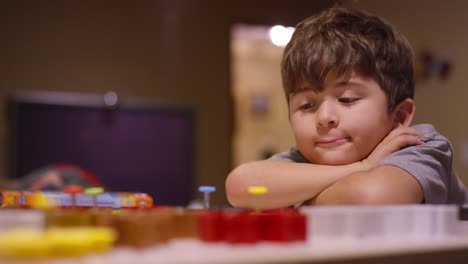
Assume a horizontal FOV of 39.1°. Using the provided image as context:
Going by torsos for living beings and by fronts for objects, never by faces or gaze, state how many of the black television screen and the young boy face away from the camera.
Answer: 0

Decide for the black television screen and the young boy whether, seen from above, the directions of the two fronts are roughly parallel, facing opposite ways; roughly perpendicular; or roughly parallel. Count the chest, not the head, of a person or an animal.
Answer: roughly perpendicular

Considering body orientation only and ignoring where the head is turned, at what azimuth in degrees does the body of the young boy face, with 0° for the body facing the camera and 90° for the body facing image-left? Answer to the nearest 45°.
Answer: approximately 45°

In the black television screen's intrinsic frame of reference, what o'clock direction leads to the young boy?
The young boy is roughly at 12 o'clock from the black television screen.

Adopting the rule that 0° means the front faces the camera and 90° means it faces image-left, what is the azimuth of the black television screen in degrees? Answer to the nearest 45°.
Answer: approximately 0°

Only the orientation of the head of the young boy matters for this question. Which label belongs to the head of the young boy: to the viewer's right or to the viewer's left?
to the viewer's left
